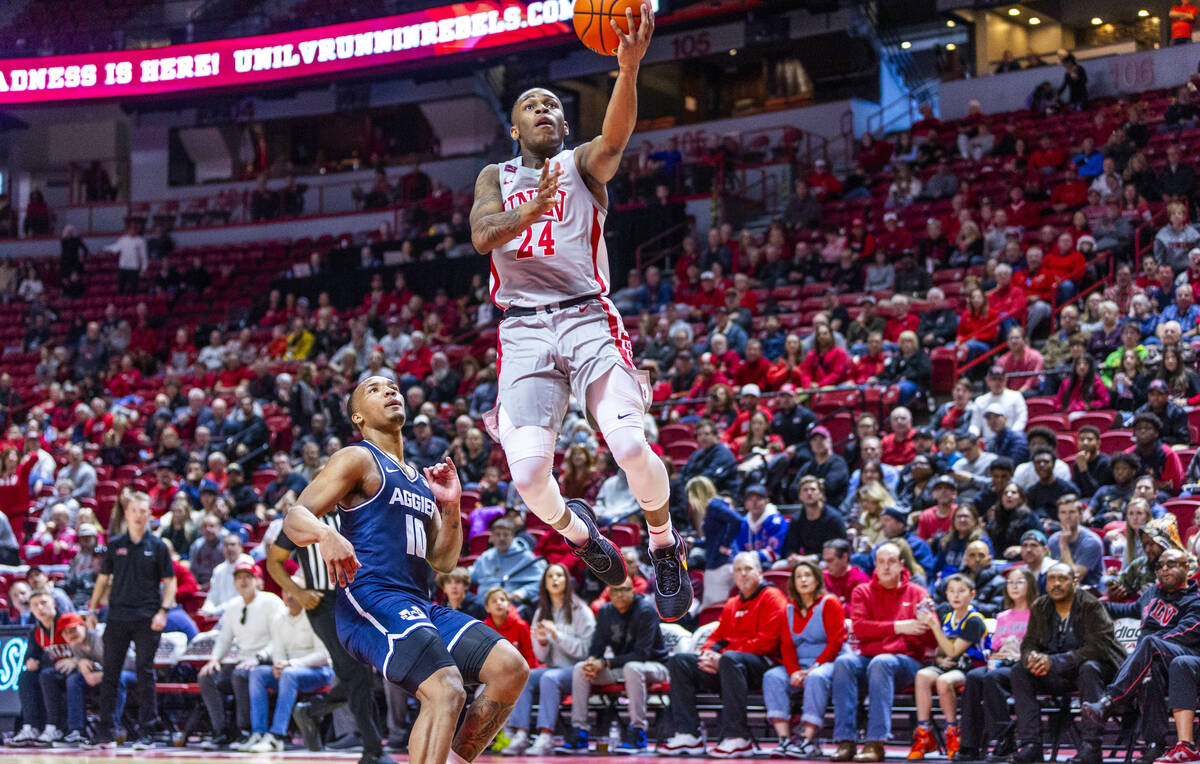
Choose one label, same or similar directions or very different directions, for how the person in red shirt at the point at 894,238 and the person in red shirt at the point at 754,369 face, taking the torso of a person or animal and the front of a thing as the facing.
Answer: same or similar directions

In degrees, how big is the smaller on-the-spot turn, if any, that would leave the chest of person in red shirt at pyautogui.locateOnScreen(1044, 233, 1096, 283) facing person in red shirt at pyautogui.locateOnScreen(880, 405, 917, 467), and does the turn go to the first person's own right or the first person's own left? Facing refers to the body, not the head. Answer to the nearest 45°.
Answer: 0° — they already face them

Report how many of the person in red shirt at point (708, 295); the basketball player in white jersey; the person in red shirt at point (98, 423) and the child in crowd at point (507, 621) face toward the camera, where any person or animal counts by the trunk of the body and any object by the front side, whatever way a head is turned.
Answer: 4

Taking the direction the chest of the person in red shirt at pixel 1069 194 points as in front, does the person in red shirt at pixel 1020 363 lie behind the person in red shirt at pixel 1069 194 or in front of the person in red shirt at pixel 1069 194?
in front

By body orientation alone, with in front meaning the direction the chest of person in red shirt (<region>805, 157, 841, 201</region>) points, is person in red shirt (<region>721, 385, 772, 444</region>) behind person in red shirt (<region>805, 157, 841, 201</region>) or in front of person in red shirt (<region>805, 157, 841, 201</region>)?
in front

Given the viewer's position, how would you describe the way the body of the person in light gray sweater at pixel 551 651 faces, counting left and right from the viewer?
facing the viewer and to the left of the viewer

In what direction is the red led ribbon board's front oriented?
toward the camera

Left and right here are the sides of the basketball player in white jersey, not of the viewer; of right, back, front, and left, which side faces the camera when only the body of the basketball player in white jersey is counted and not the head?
front

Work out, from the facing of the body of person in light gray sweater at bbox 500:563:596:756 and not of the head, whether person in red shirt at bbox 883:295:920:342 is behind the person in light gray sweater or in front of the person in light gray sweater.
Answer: behind

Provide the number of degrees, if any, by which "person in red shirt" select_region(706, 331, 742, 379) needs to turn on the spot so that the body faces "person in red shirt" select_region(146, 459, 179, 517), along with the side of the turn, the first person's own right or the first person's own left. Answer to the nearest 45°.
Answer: approximately 45° to the first person's own right

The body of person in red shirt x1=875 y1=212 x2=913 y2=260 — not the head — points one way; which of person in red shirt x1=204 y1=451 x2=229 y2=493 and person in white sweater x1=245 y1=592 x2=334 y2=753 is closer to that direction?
the person in white sweater

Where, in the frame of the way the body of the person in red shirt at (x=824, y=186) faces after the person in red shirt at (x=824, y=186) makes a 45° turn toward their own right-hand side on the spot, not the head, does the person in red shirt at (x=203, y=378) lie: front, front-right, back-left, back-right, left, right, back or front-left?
front

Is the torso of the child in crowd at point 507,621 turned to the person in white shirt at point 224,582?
no

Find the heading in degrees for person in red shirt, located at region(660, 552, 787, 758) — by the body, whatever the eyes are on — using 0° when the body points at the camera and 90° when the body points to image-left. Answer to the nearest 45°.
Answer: approximately 45°

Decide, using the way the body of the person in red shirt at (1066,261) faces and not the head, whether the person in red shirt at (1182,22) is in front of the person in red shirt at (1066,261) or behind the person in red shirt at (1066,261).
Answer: behind

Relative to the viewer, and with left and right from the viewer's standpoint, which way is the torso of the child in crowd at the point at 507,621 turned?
facing the viewer

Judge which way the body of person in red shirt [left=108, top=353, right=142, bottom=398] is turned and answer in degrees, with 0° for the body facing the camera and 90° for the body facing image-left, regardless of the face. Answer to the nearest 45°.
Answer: approximately 0°
